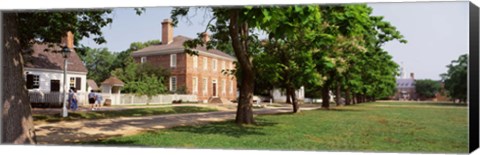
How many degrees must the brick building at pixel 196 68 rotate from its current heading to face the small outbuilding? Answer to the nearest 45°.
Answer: approximately 135° to its right

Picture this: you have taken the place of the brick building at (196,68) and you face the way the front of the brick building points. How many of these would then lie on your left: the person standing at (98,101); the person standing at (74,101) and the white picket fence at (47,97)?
0

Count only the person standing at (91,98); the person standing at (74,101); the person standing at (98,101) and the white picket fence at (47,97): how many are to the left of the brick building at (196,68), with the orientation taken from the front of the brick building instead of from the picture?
0

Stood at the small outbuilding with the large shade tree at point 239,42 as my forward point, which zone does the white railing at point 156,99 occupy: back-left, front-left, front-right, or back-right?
front-left

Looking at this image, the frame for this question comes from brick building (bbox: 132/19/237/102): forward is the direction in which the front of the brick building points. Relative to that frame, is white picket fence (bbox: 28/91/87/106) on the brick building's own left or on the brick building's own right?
on the brick building's own right

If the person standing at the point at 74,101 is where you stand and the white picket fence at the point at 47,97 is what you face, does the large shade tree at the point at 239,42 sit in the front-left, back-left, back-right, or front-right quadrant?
back-left

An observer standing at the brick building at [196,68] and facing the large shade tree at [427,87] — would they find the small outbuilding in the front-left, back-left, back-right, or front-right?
back-right

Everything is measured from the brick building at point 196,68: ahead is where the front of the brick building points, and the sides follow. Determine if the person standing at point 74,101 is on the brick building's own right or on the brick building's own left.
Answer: on the brick building's own right

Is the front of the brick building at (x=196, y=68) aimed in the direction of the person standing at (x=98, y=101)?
no
